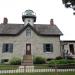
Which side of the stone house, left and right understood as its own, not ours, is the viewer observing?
front
